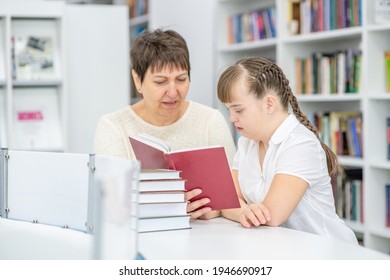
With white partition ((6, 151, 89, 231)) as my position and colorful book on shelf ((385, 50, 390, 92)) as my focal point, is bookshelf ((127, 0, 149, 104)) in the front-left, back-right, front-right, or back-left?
front-left

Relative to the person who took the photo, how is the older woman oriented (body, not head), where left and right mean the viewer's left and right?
facing the viewer

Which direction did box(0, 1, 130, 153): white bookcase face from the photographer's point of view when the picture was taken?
facing the viewer and to the left of the viewer

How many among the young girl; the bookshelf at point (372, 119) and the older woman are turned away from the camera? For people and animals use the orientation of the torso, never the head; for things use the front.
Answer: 0

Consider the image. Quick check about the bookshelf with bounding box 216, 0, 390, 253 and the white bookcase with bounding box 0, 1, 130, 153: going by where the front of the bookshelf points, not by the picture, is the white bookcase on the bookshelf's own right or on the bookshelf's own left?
on the bookshelf's own right

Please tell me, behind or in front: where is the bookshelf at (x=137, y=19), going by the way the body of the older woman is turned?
behind

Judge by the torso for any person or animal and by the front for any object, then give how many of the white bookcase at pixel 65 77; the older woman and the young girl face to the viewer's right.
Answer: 0

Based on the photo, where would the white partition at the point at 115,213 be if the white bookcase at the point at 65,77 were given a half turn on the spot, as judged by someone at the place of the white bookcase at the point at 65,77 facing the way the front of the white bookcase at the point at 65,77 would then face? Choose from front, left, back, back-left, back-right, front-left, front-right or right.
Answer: back-right

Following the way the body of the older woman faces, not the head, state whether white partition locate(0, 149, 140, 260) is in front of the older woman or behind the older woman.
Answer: in front

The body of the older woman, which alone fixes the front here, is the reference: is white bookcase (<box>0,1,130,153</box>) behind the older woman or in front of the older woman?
behind

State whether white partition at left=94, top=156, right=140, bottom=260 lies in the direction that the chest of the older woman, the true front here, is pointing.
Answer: yes

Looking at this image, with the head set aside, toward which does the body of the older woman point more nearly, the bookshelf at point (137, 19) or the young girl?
the young girl

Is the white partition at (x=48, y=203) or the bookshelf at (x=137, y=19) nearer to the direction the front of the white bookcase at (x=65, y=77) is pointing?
the white partition
